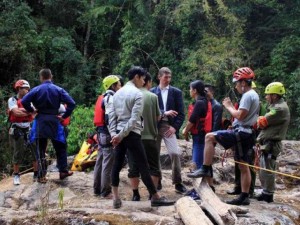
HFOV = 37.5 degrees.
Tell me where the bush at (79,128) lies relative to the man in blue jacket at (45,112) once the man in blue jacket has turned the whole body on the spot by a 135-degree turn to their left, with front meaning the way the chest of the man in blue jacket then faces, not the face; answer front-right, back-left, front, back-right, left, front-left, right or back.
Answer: back-right

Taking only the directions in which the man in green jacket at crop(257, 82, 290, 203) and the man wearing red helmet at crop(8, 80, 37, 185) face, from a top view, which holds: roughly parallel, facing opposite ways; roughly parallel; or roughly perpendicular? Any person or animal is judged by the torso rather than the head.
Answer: roughly parallel, facing opposite ways

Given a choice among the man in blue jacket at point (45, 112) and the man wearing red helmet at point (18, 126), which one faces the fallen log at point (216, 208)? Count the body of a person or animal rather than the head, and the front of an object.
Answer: the man wearing red helmet

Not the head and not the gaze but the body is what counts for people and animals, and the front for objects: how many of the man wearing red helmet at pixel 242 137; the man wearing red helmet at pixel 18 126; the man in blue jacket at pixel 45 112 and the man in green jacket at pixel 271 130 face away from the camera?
1

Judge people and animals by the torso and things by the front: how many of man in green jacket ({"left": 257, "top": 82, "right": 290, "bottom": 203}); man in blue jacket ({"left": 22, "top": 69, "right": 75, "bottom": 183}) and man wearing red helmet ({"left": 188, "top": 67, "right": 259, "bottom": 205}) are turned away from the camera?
1

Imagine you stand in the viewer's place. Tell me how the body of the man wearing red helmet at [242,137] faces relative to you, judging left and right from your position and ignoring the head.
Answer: facing to the left of the viewer

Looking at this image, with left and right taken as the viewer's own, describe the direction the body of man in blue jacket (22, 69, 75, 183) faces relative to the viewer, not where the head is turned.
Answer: facing away from the viewer

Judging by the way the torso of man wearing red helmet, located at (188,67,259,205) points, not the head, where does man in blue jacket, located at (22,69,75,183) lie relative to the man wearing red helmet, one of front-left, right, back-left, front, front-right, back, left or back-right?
front

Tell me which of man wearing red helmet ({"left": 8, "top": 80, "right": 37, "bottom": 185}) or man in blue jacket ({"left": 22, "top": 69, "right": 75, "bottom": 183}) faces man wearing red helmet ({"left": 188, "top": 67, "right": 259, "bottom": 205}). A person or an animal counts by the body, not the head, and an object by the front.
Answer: man wearing red helmet ({"left": 8, "top": 80, "right": 37, "bottom": 185})

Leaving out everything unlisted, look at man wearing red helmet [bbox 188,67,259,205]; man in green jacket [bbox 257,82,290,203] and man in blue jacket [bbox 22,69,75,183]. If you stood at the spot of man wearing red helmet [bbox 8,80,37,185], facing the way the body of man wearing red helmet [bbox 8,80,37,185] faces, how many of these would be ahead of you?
3

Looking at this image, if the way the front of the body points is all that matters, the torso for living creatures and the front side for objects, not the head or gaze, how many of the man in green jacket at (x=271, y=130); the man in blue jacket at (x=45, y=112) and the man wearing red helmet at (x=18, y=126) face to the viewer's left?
1

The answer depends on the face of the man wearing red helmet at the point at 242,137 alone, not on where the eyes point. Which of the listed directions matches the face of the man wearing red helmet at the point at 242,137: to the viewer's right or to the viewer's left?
to the viewer's left

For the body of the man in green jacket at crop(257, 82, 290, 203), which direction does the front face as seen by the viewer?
to the viewer's left

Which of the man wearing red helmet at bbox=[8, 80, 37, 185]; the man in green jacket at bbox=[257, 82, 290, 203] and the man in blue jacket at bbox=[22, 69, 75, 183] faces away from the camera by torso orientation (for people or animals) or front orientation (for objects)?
the man in blue jacket

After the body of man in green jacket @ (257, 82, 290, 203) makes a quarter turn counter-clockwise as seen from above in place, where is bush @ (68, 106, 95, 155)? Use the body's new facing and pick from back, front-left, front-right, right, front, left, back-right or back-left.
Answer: back-right

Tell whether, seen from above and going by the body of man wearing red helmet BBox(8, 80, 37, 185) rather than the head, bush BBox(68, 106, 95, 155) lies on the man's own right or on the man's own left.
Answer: on the man's own left

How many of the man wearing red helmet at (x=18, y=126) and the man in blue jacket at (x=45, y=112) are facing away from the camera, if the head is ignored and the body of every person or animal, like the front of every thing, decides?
1
